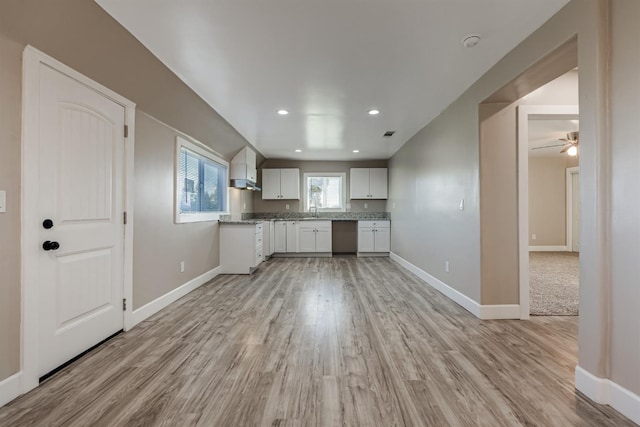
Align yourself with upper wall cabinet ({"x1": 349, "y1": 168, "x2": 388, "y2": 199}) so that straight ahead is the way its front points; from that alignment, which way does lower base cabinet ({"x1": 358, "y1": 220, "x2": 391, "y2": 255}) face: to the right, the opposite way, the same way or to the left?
the same way

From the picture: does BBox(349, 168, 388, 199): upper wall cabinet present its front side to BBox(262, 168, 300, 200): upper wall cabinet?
no

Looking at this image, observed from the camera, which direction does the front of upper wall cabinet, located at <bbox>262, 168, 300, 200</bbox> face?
facing the viewer

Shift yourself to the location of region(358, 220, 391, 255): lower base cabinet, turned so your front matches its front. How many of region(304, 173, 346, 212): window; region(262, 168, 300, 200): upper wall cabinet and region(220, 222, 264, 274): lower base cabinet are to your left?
0

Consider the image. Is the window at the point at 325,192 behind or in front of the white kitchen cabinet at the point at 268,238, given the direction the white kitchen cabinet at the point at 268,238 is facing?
in front

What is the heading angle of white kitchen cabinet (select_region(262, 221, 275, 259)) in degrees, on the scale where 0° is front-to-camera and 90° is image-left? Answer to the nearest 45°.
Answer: approximately 270°

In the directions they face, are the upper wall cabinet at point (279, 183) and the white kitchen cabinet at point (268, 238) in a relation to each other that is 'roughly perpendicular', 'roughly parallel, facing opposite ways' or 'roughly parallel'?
roughly perpendicular

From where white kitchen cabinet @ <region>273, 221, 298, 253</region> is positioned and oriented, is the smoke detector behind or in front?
in front

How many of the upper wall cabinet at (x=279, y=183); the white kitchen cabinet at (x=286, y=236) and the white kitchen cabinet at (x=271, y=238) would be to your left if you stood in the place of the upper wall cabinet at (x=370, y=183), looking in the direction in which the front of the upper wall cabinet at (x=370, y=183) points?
0

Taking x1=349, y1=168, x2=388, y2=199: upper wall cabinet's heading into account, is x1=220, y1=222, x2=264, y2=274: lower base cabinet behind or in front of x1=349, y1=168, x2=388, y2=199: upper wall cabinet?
in front

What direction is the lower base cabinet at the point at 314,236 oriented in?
toward the camera

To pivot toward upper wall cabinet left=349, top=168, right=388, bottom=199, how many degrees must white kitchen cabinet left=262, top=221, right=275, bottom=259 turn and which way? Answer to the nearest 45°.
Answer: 0° — it already faces it

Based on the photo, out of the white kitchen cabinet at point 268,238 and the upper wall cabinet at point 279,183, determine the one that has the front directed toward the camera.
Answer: the upper wall cabinet

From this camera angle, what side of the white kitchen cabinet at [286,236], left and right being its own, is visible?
front
